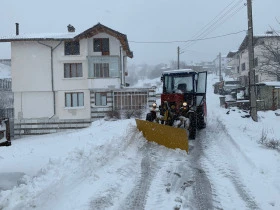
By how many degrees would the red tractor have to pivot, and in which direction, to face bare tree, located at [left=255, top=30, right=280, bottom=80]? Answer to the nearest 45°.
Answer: approximately 180°

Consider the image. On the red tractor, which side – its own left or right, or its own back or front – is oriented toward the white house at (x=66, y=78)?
right

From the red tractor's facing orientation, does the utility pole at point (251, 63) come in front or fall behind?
behind

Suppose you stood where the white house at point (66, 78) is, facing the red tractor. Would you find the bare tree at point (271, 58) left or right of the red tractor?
left

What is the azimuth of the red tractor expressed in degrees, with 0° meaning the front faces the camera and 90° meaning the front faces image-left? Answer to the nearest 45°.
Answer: approximately 45°
